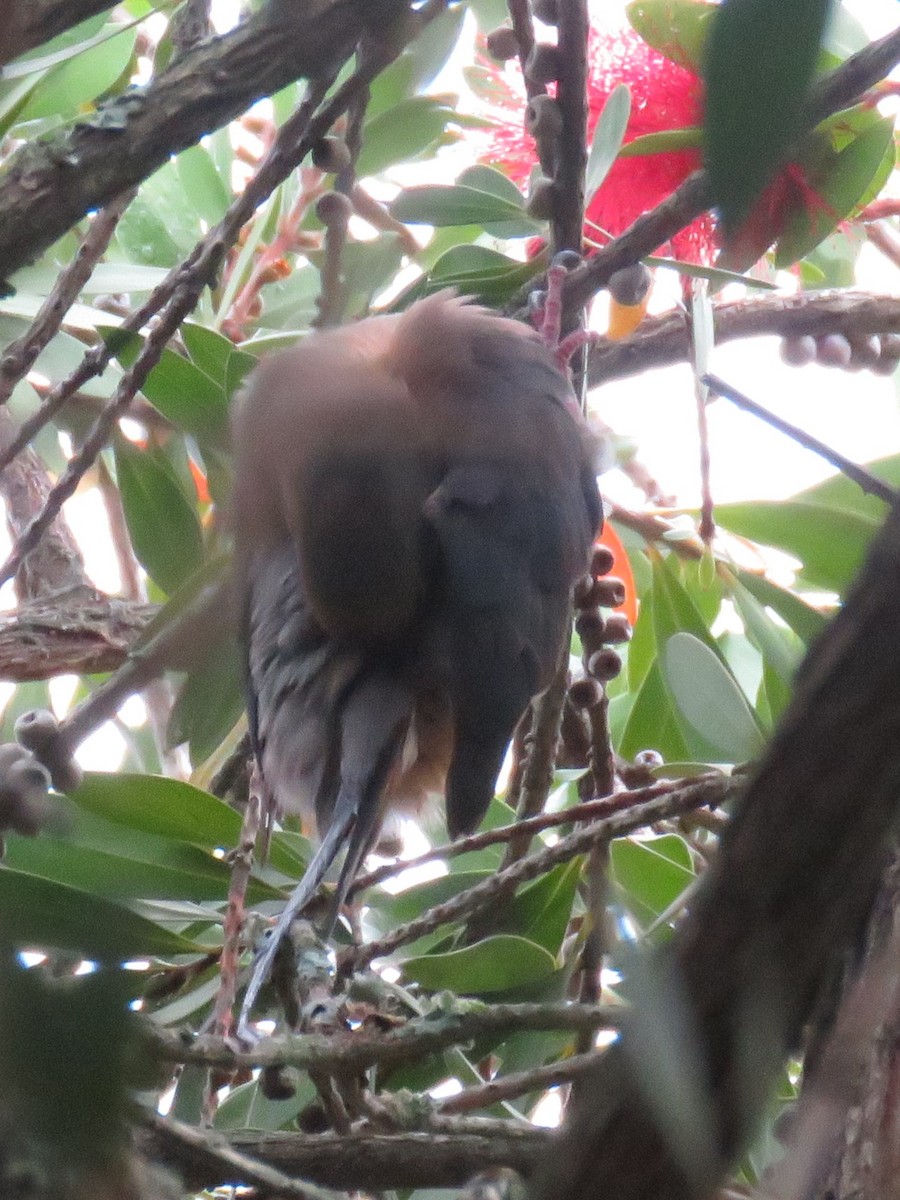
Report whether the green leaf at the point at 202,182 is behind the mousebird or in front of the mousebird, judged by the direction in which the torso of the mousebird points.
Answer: in front

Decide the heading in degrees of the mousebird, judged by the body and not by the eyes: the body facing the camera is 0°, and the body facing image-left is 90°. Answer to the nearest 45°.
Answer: approximately 180°
